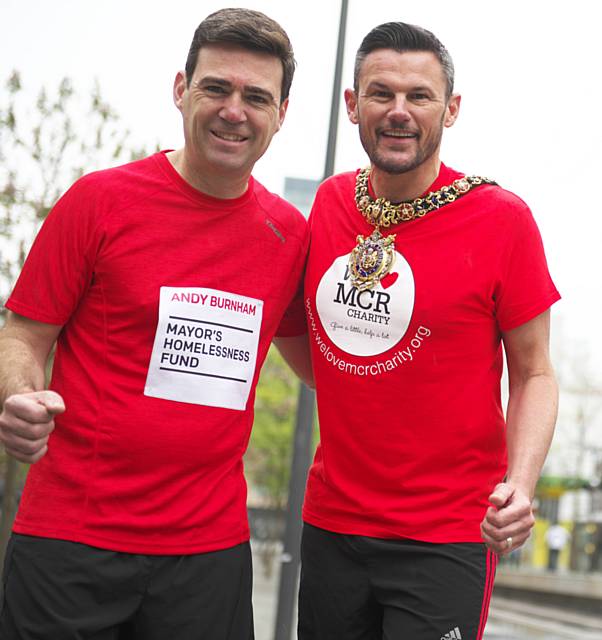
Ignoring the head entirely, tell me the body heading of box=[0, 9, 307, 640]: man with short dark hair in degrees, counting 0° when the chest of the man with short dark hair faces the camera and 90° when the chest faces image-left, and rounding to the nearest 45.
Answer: approximately 315°

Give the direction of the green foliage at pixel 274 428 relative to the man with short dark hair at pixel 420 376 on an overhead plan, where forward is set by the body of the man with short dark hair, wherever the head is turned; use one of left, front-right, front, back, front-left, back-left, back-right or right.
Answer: back-right

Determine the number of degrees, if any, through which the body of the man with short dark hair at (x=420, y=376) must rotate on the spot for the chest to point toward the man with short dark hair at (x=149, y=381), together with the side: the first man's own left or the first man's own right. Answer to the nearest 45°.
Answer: approximately 45° to the first man's own right

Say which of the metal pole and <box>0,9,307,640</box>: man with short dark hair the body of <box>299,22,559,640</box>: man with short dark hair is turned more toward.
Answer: the man with short dark hair

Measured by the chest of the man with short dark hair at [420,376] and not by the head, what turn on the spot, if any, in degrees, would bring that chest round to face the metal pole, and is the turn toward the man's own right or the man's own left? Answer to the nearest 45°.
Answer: approximately 135° to the man's own right

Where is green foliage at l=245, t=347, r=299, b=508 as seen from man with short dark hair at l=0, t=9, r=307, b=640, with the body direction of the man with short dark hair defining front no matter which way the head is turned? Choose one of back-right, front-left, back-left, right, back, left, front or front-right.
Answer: back-left

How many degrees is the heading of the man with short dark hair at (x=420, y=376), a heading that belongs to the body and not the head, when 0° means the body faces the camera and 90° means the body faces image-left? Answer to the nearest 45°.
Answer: approximately 45°
